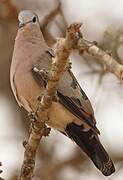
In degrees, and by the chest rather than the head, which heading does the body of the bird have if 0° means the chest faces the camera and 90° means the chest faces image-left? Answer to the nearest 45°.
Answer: approximately 45°

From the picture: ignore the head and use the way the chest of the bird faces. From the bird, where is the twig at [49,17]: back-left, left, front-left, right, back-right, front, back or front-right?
back-right
